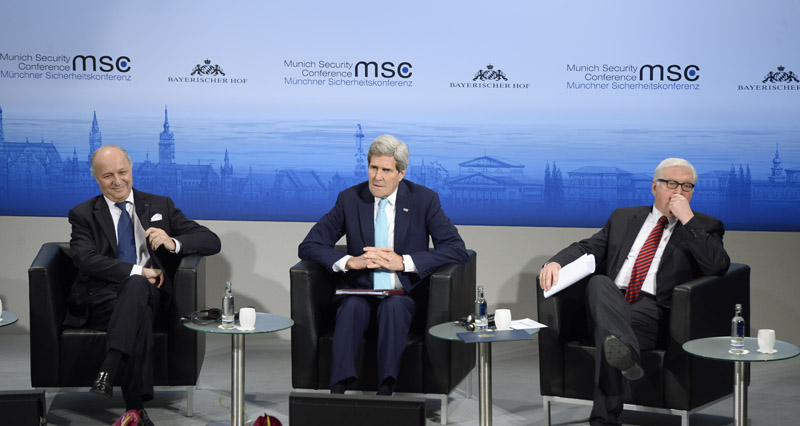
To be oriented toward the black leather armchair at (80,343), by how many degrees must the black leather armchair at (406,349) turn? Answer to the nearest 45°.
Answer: approximately 90° to its right

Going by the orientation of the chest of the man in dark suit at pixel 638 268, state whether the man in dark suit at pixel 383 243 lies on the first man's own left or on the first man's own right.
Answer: on the first man's own right

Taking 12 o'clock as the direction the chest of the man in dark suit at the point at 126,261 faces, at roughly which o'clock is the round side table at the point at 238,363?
The round side table is roughly at 11 o'clock from the man in dark suit.

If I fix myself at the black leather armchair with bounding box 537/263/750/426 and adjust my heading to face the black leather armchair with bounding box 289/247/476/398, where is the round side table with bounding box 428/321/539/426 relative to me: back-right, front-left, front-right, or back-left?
front-left

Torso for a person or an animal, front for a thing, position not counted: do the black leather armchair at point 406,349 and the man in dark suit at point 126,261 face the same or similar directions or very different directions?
same or similar directions

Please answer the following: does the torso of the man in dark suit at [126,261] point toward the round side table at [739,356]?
no

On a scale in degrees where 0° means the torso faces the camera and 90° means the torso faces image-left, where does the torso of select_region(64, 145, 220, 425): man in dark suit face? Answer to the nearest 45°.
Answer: approximately 0°

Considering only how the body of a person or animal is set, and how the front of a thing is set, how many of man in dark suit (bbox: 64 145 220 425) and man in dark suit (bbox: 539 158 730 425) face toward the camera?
2

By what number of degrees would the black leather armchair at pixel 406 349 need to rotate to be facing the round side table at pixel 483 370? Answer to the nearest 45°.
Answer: approximately 45° to its left

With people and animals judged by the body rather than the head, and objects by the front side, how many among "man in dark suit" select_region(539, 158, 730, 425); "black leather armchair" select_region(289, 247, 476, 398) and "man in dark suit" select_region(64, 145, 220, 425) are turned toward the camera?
3

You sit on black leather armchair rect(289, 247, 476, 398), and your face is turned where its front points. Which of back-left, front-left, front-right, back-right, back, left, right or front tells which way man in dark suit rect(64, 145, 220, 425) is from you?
right

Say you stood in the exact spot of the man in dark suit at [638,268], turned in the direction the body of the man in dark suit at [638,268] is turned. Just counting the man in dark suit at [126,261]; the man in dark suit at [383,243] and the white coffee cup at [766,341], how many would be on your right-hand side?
2

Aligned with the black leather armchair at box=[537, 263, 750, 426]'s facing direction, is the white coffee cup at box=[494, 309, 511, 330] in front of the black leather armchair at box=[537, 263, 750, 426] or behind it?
in front

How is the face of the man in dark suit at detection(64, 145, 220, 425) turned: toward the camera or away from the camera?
toward the camera

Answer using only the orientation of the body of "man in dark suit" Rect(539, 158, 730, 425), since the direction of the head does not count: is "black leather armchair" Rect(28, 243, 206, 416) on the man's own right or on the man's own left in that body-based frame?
on the man's own right

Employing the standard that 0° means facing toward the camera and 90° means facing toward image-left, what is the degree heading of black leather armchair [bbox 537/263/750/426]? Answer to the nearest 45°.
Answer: approximately 45°

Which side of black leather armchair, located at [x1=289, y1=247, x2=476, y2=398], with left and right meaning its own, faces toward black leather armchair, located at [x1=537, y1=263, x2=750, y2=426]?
left

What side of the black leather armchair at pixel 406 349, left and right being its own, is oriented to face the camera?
front
